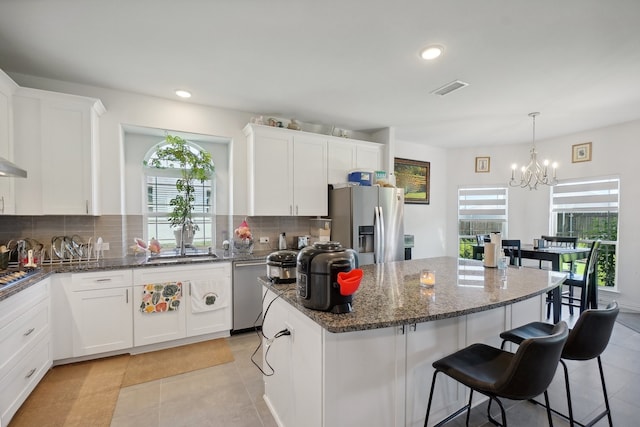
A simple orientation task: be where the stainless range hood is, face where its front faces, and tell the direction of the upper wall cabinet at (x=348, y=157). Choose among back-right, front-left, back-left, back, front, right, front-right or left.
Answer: front

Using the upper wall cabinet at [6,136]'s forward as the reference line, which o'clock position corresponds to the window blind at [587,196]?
The window blind is roughly at 1 o'clock from the upper wall cabinet.

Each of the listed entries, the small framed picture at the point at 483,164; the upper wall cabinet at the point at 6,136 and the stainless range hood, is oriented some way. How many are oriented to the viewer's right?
2

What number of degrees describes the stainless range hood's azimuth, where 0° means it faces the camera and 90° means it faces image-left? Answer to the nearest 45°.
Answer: approximately 270°

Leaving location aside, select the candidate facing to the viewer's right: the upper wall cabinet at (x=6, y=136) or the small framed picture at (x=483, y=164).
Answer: the upper wall cabinet

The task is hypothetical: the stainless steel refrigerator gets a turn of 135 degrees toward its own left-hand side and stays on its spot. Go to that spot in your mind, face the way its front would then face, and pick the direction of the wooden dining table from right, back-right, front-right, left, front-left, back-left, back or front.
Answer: right

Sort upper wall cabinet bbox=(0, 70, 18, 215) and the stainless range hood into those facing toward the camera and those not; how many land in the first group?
0

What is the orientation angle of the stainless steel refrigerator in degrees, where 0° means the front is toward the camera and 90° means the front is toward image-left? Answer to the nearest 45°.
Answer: approximately 315°

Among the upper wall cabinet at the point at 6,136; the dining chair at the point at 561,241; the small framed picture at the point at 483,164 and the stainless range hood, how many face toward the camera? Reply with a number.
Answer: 2

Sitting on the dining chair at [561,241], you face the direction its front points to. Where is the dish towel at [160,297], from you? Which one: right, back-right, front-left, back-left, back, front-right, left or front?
front-right

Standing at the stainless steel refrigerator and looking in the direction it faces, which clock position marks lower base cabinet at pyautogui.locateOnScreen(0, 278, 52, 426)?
The lower base cabinet is roughly at 3 o'clock from the stainless steel refrigerator.

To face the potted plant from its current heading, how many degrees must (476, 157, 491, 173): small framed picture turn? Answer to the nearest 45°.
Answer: approximately 45° to its right

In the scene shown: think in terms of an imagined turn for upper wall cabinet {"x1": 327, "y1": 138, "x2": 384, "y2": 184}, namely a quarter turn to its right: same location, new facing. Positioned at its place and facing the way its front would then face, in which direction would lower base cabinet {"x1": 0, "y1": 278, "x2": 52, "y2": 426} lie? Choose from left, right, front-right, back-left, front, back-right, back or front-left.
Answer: front

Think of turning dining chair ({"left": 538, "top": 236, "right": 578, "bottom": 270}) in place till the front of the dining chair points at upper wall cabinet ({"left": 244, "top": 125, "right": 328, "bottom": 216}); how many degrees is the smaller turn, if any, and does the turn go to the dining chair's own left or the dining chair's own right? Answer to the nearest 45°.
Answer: approximately 45° to the dining chair's own right

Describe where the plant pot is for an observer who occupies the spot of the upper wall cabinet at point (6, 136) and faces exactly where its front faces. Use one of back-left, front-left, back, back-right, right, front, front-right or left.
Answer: front

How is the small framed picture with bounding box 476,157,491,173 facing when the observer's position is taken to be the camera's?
facing the viewer

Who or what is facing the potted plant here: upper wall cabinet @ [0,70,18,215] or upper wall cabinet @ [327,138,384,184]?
upper wall cabinet @ [0,70,18,215]
